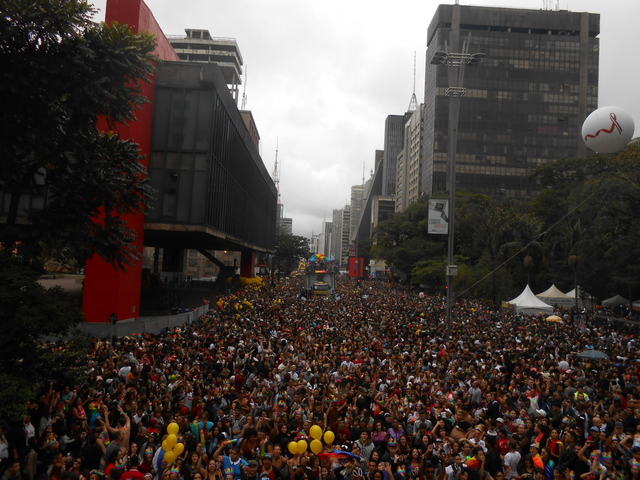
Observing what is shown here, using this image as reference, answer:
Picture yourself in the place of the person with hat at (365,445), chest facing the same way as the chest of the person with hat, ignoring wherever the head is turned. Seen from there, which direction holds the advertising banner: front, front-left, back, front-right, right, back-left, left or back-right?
back

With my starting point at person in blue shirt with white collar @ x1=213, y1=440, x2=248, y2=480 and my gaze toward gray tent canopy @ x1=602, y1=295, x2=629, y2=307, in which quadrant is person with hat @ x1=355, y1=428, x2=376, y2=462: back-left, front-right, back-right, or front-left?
front-right

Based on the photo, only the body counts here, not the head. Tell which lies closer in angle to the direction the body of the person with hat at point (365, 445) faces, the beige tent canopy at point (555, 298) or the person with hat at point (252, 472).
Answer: the person with hat

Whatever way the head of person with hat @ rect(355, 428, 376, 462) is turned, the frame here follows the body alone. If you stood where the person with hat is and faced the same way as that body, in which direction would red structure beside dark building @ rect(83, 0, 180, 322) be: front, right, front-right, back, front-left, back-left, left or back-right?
back-right

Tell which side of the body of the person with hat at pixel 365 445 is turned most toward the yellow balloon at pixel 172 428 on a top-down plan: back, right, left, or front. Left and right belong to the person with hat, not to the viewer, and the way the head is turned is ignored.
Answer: right

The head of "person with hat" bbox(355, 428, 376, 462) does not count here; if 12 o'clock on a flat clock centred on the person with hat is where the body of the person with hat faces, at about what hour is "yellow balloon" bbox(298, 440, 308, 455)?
The yellow balloon is roughly at 2 o'clock from the person with hat.

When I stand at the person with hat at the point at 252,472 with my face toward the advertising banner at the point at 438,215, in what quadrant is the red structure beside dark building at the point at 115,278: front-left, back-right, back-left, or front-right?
front-left

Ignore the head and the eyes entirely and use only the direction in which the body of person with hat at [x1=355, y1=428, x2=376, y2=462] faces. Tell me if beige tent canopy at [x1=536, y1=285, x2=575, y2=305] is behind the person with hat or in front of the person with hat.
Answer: behind

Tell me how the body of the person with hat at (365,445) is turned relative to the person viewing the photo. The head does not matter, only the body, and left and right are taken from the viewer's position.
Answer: facing the viewer

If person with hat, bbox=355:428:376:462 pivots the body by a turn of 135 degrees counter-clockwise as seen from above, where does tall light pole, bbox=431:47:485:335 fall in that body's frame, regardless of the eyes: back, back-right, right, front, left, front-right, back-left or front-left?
front-left

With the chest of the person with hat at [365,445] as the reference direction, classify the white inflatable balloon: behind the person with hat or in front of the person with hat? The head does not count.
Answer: behind

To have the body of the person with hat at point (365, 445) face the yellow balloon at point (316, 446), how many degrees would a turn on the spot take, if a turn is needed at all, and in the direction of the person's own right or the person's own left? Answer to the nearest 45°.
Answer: approximately 45° to the person's own right
